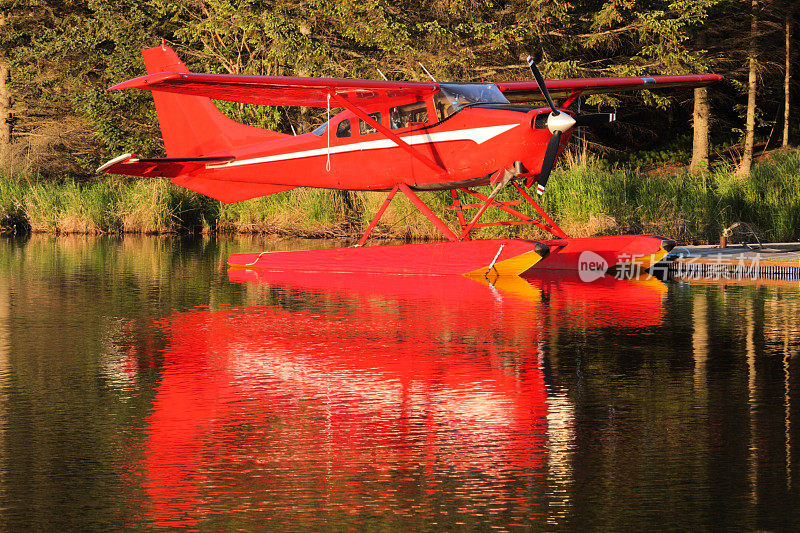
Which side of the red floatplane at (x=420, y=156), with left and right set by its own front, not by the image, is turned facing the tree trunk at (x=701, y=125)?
left

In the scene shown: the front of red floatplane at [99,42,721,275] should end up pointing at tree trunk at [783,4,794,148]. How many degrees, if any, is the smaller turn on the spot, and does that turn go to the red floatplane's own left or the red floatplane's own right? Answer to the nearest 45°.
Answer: approximately 90° to the red floatplane's own left

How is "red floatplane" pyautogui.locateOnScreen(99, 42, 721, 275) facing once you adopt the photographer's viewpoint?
facing the viewer and to the right of the viewer
